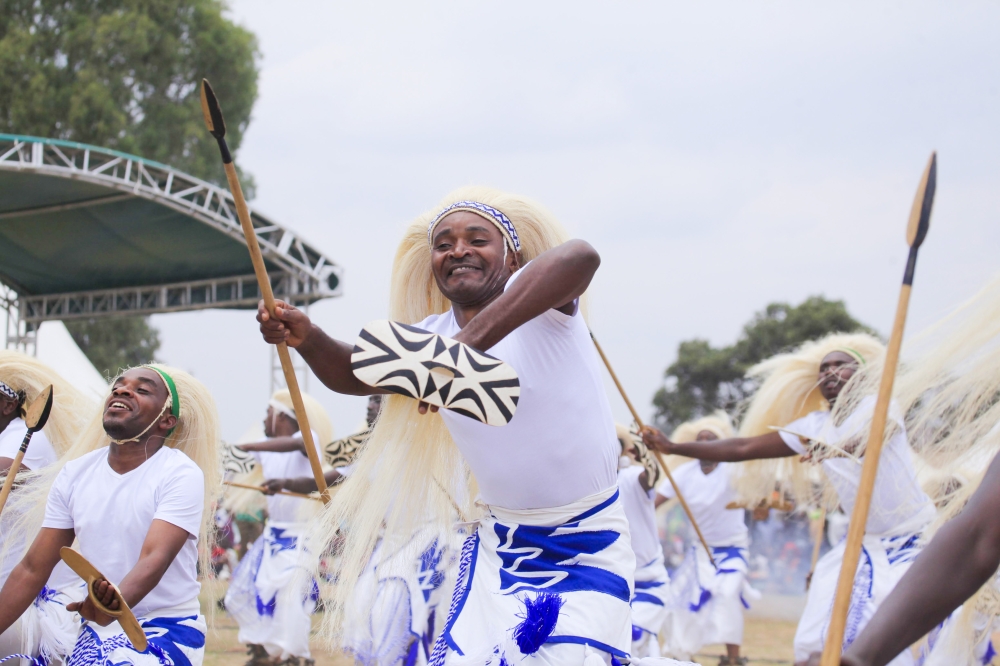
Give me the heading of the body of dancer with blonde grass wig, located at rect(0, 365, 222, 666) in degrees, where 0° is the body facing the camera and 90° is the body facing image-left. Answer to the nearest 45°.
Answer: approximately 45°

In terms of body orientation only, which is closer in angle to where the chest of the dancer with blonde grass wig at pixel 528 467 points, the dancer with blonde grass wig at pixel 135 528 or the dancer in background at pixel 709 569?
the dancer with blonde grass wig

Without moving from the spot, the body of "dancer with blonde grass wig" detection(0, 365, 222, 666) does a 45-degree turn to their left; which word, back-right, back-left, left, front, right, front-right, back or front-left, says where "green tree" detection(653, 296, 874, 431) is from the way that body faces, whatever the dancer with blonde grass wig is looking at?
back-left

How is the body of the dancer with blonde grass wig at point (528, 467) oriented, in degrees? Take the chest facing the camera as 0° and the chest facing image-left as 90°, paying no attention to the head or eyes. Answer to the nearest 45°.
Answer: approximately 45°

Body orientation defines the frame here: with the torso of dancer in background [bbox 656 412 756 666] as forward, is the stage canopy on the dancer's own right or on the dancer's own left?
on the dancer's own right

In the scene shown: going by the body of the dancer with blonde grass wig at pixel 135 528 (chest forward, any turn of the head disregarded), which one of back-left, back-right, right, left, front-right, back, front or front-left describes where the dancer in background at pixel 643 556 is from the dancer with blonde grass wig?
back

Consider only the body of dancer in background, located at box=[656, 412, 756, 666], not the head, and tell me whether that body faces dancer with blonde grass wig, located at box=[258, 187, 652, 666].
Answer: yes

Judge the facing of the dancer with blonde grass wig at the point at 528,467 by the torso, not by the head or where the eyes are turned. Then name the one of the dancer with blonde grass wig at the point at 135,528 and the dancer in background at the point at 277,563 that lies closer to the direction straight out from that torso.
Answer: the dancer with blonde grass wig

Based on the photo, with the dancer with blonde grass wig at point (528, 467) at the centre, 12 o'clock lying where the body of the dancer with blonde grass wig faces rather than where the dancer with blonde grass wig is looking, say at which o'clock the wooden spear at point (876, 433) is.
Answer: The wooden spear is roughly at 10 o'clock from the dancer with blonde grass wig.

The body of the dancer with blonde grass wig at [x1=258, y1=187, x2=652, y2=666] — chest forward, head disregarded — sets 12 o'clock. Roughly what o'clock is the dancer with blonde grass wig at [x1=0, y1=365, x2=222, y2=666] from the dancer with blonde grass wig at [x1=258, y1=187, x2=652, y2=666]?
the dancer with blonde grass wig at [x1=0, y1=365, x2=222, y2=666] is roughly at 3 o'clock from the dancer with blonde grass wig at [x1=258, y1=187, x2=652, y2=666].

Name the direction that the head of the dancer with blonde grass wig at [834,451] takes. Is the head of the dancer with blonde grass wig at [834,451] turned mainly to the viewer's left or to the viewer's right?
to the viewer's left
